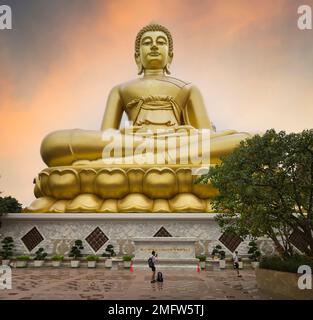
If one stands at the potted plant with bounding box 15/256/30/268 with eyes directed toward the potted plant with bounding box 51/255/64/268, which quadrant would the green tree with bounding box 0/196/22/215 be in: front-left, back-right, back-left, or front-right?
back-left

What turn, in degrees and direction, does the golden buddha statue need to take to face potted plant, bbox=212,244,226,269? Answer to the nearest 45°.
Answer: approximately 45° to its left

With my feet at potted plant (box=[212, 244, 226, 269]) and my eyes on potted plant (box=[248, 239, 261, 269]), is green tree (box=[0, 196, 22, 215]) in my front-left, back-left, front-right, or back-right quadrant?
back-left

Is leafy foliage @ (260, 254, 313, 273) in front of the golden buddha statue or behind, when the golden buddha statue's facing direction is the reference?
in front

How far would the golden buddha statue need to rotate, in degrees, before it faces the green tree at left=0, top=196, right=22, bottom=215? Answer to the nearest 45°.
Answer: approximately 135° to its right

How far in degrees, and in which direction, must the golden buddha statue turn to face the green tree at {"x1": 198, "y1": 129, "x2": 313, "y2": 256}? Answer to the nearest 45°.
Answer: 0° — it already faces it

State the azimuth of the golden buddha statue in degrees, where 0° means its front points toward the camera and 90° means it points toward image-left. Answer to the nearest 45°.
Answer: approximately 0°

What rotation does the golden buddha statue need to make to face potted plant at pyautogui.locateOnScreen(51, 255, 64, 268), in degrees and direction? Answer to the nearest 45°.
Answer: approximately 45° to its right
